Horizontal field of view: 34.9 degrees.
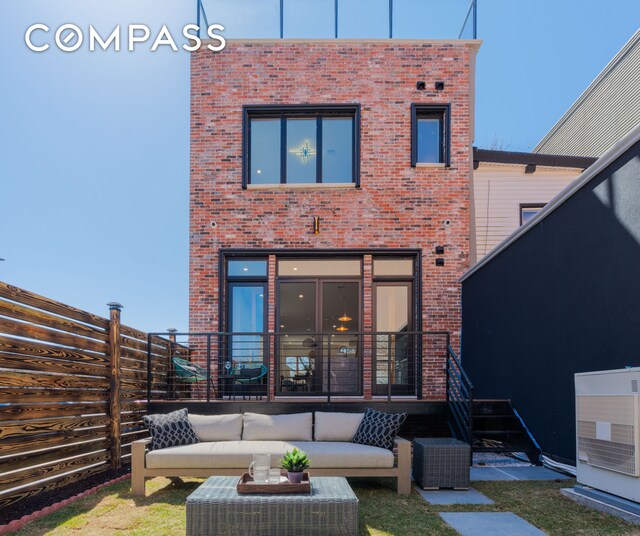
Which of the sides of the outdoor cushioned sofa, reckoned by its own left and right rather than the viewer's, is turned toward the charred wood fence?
right

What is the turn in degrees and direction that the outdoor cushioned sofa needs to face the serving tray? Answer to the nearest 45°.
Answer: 0° — it already faces it

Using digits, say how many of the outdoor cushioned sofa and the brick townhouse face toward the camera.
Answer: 2

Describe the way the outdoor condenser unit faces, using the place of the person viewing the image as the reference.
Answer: facing the viewer and to the left of the viewer

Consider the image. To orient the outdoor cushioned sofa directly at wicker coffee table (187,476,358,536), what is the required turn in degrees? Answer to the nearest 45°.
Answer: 0° — it already faces it

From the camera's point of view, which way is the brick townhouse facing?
toward the camera

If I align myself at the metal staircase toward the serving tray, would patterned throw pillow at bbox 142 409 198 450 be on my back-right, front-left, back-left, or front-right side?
front-right

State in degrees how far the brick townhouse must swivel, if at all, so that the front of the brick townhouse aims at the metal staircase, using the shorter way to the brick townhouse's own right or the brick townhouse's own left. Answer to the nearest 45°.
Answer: approximately 45° to the brick townhouse's own left

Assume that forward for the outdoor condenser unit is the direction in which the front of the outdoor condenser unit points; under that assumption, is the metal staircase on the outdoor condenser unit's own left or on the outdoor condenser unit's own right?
on the outdoor condenser unit's own right

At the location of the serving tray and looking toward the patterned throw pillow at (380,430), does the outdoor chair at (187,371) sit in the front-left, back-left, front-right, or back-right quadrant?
front-left

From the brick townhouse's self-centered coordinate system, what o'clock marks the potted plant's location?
The potted plant is roughly at 12 o'clock from the brick townhouse.

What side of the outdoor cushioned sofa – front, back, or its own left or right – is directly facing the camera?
front

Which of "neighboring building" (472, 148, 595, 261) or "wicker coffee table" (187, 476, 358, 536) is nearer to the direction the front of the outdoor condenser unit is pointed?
the wicker coffee table

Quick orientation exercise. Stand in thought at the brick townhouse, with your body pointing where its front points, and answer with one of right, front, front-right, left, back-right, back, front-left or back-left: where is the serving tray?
front

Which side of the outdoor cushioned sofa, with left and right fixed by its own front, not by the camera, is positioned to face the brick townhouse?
back

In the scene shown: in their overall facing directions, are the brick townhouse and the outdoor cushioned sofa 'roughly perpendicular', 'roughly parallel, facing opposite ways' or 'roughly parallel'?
roughly parallel

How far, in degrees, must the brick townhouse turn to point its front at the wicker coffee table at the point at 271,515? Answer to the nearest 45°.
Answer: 0° — it already faces it
